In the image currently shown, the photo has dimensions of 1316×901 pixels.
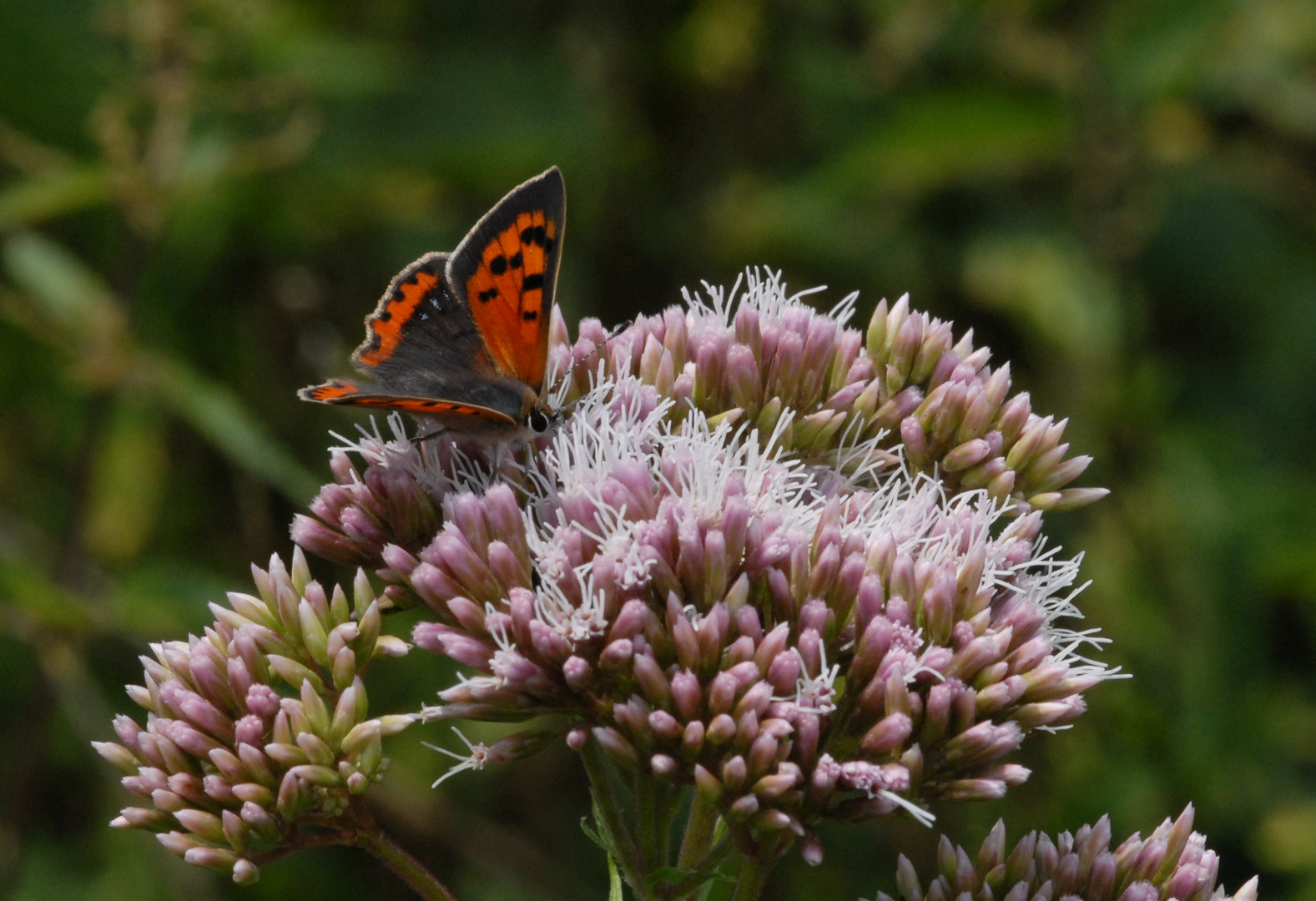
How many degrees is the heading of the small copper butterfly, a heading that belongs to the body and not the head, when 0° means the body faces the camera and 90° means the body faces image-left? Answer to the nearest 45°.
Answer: approximately 270°
